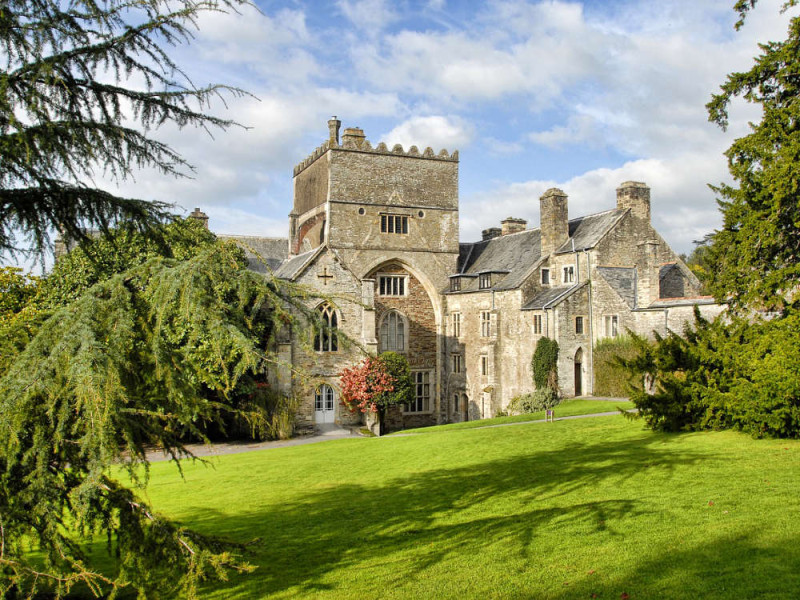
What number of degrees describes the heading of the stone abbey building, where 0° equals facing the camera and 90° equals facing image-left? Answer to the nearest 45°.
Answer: approximately 0°

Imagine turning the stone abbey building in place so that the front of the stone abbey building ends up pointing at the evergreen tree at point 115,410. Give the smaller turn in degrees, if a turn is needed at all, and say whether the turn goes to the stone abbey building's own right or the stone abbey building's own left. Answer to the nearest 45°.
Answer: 0° — it already faces it
